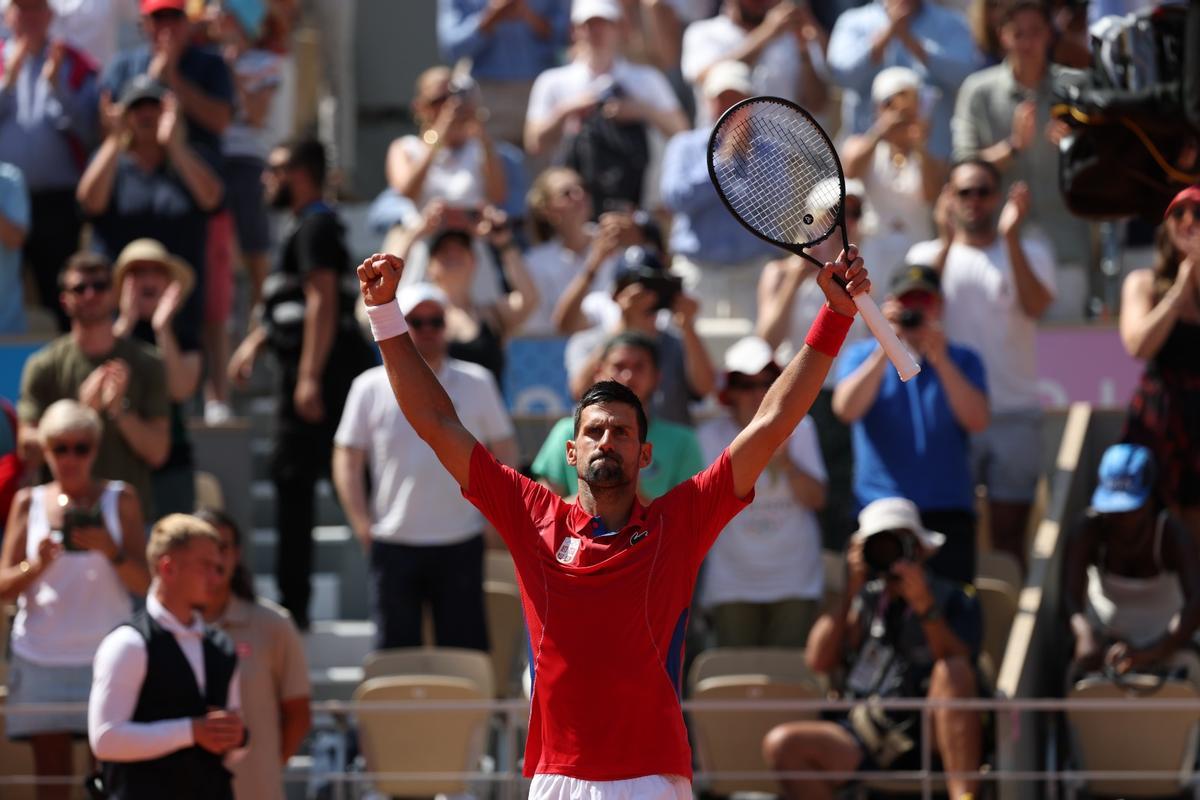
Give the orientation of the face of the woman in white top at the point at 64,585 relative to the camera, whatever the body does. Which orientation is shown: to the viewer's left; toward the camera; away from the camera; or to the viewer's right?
toward the camera

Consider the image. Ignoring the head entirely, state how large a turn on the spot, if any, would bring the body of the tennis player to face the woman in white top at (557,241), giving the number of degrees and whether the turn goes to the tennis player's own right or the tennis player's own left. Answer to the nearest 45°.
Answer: approximately 180°

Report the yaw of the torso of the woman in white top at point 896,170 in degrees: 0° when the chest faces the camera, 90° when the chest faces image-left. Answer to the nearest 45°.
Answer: approximately 0°

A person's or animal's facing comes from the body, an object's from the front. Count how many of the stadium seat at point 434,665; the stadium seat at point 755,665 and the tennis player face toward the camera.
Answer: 3

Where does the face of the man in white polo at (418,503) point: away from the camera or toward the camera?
toward the camera

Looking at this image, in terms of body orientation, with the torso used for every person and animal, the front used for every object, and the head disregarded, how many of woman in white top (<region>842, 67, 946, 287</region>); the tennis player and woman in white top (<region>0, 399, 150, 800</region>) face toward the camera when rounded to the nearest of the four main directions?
3

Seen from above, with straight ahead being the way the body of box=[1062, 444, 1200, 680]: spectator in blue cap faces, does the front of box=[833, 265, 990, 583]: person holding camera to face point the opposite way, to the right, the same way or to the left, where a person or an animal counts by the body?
the same way

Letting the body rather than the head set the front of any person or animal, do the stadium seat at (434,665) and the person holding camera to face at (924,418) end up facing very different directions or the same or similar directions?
same or similar directions

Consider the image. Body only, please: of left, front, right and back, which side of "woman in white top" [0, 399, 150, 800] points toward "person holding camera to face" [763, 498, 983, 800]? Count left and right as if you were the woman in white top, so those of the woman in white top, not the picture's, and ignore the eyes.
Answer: left

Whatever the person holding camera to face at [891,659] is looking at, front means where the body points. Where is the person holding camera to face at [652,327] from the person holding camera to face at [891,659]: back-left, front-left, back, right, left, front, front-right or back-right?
back-right

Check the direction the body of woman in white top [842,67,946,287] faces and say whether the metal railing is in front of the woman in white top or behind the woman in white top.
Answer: in front

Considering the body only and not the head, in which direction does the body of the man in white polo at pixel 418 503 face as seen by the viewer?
toward the camera

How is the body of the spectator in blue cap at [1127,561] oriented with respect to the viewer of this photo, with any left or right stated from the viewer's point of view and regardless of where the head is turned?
facing the viewer

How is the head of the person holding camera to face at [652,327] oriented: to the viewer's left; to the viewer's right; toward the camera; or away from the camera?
toward the camera

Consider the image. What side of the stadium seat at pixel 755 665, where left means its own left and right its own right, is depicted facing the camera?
front

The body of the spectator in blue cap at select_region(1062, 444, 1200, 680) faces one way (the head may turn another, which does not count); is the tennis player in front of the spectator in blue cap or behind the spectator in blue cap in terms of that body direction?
in front

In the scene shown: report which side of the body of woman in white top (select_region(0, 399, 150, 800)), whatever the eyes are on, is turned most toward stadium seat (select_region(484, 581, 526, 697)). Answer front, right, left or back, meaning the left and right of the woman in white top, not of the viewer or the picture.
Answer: left
